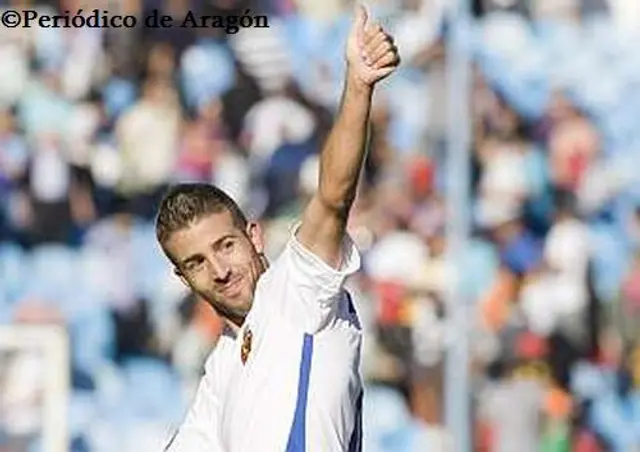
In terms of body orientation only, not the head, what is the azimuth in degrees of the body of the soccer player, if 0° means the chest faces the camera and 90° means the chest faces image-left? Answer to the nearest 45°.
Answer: approximately 45°
